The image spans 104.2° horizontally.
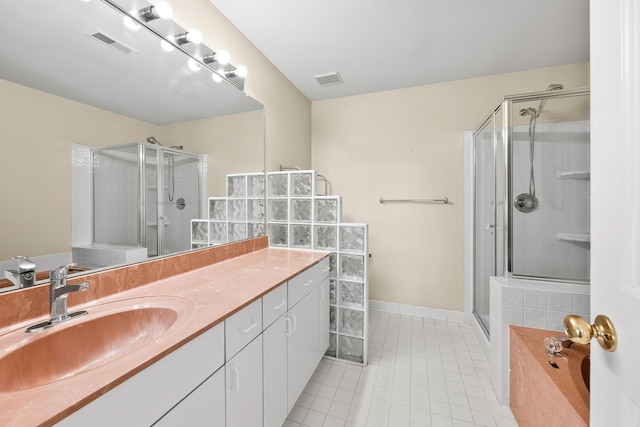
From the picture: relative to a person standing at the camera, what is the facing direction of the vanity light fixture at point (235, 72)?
facing the viewer and to the right of the viewer

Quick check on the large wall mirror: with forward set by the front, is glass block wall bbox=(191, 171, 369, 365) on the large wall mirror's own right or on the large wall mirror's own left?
on the large wall mirror's own left

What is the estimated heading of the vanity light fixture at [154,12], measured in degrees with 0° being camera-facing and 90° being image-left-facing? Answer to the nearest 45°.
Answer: approximately 315°

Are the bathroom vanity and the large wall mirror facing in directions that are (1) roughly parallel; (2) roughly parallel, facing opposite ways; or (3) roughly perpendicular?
roughly parallel

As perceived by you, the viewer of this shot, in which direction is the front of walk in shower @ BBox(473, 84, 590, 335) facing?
facing the viewer and to the left of the viewer

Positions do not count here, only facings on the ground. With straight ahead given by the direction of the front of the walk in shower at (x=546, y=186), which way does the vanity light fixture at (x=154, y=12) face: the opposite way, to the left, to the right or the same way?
the opposite way

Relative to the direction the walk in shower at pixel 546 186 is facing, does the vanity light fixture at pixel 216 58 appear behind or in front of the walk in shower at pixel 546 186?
in front

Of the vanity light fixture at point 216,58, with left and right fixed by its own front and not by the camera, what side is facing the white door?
front

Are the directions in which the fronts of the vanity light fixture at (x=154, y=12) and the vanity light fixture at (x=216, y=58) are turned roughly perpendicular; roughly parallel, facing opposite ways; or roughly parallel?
roughly parallel
